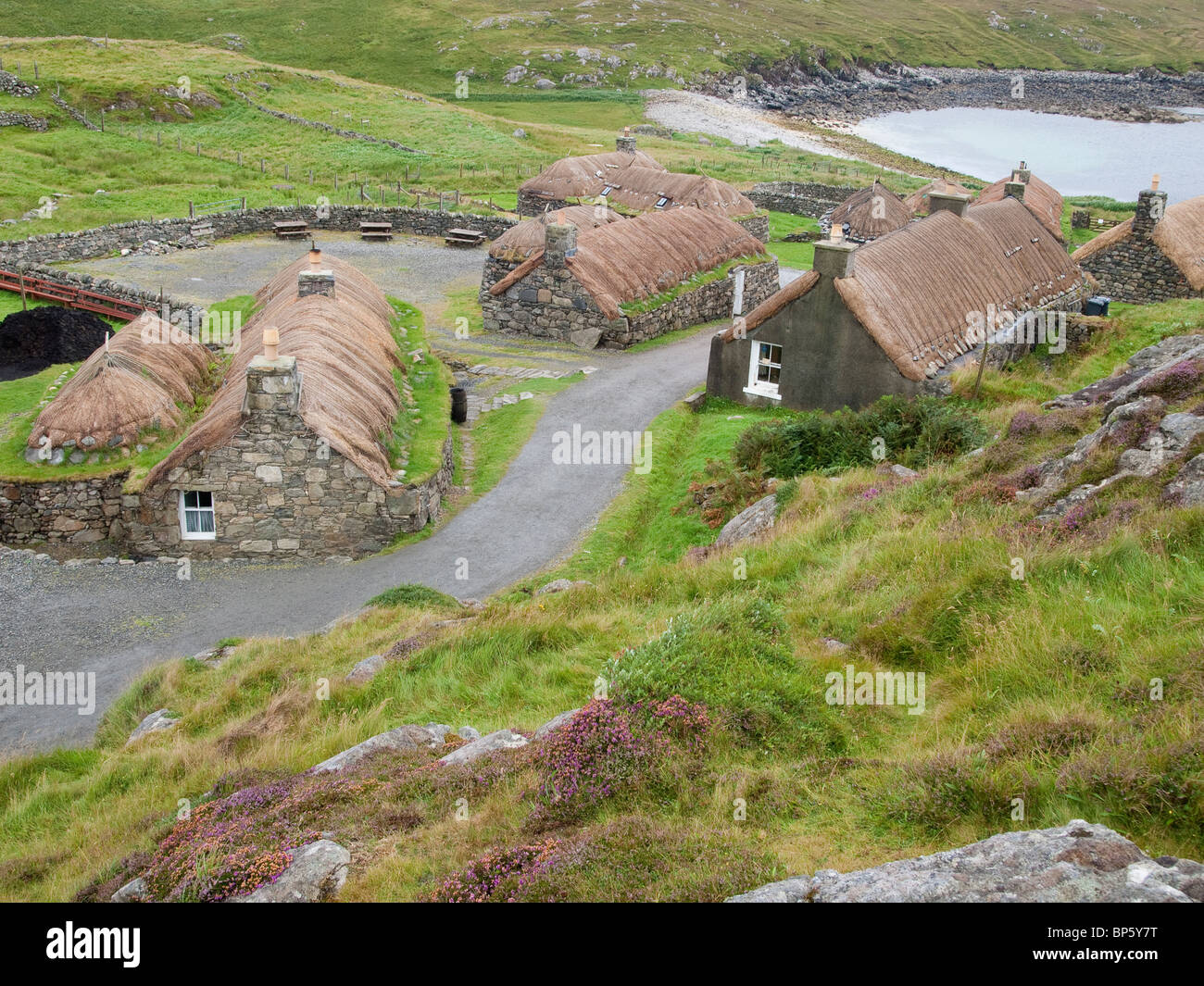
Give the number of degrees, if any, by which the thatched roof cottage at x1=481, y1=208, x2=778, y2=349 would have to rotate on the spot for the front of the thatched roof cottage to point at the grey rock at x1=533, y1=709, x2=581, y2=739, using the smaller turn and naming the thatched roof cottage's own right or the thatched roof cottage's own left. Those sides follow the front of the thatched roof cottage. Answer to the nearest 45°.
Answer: approximately 45° to the thatched roof cottage's own right

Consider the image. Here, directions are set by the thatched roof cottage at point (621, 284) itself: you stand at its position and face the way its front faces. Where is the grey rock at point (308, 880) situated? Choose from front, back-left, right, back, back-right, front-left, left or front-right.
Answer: front-right

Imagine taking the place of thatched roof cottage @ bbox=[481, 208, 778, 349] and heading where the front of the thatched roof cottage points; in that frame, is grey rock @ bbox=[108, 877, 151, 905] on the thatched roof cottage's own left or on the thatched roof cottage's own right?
on the thatched roof cottage's own right

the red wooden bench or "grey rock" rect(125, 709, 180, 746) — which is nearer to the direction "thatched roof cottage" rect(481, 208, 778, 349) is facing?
the grey rock

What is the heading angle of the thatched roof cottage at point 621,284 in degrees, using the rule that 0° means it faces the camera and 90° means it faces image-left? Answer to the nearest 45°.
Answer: approximately 315°

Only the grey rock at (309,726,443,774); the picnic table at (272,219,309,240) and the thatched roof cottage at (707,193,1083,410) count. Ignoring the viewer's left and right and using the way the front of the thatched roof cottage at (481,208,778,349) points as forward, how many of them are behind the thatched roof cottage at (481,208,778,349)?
1

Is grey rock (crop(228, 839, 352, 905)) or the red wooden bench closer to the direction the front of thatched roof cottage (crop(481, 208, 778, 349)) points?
the grey rock

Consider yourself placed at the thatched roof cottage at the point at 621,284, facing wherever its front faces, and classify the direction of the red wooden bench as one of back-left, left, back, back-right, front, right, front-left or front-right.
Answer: back-right

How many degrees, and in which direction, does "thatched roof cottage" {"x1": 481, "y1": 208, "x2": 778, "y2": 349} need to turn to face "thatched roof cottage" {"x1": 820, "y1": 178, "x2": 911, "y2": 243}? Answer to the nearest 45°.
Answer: approximately 90° to its left

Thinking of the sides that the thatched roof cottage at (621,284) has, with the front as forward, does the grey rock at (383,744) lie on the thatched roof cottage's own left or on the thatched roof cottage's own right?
on the thatched roof cottage's own right
